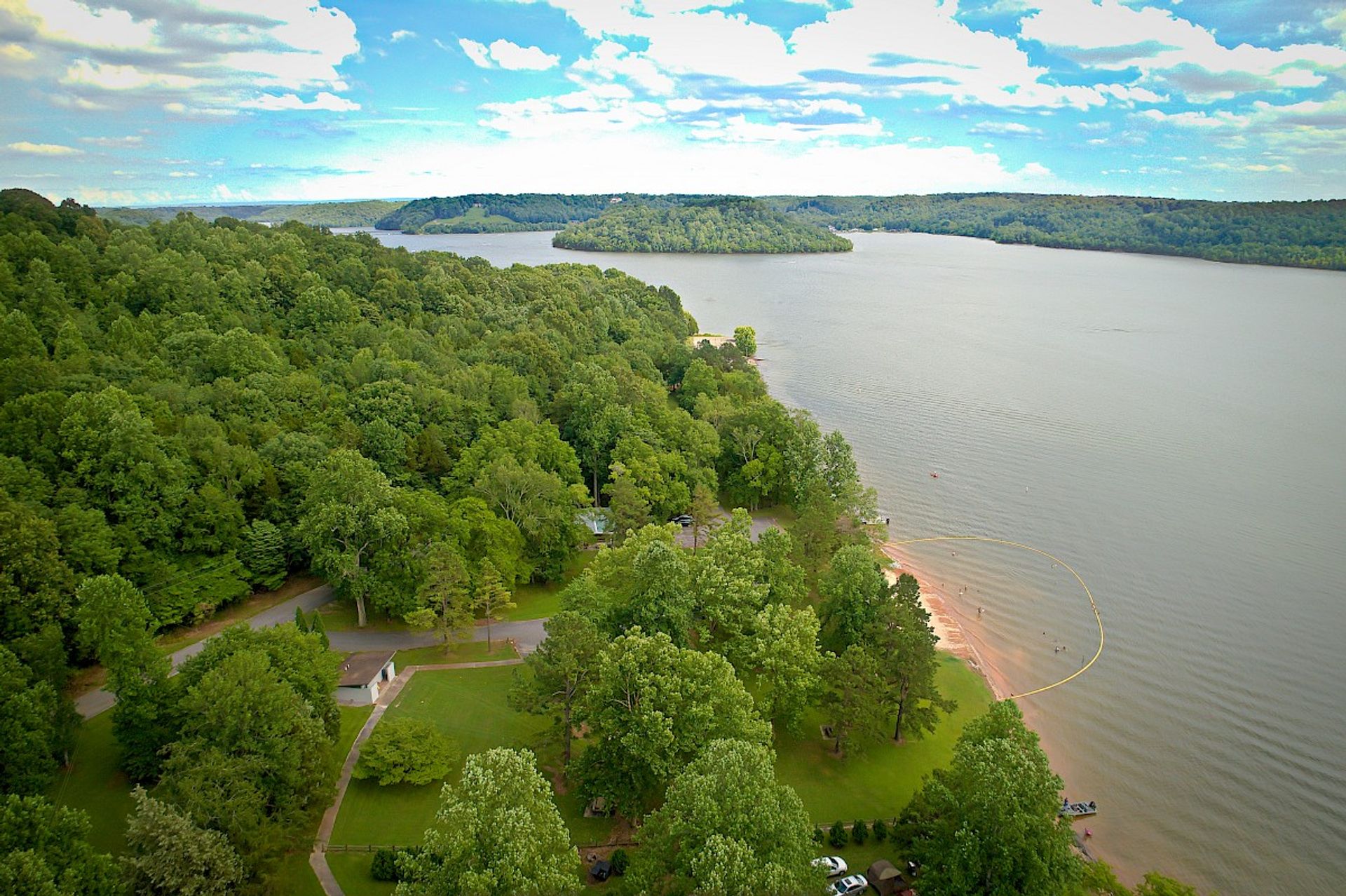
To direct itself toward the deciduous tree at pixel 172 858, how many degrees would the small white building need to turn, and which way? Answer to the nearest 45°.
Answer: approximately 90° to its right

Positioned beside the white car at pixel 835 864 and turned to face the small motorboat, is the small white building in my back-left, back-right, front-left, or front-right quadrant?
back-left
